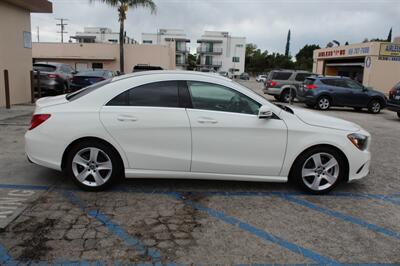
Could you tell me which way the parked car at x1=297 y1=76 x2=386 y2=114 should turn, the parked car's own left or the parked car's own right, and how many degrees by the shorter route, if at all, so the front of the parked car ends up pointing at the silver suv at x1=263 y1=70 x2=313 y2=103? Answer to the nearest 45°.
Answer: approximately 135° to the parked car's own left

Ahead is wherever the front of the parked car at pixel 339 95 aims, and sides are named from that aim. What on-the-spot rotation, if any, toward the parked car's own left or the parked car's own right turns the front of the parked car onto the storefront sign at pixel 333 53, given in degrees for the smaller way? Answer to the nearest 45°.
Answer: approximately 90° to the parked car's own left

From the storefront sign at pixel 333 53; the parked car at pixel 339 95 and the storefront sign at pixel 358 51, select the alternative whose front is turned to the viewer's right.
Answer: the parked car

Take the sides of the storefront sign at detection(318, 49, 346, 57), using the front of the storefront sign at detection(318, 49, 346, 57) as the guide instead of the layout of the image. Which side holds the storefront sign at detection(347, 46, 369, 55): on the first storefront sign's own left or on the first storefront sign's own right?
on the first storefront sign's own left

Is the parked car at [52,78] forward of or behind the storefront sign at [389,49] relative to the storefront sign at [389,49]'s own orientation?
forward

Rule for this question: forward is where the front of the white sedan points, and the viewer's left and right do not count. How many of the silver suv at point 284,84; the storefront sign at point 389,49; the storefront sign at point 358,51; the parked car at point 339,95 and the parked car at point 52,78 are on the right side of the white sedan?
0

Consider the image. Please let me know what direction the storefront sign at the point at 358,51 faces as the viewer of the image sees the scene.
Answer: facing the viewer and to the left of the viewer

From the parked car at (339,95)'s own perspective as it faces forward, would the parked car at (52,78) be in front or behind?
behind

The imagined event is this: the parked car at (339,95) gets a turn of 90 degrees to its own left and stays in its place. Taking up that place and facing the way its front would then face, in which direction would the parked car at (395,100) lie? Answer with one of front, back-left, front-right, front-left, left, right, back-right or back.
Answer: back-right

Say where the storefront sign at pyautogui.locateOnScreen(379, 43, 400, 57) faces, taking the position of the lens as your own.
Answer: facing the viewer

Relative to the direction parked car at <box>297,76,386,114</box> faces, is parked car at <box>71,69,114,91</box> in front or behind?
behind

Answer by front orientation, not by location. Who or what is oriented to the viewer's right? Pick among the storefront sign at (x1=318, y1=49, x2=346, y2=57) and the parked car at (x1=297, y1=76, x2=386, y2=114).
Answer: the parked car

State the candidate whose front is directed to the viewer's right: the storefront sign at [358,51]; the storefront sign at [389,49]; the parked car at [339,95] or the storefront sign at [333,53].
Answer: the parked car

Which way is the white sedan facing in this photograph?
to the viewer's right

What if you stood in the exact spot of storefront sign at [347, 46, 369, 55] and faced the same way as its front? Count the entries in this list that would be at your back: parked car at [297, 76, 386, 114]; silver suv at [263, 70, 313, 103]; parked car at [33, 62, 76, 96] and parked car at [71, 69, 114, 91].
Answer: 0

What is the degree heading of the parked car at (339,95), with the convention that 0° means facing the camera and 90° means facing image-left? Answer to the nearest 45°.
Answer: approximately 270°

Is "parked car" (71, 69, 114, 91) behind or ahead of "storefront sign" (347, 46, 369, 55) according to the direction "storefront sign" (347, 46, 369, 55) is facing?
ahead
